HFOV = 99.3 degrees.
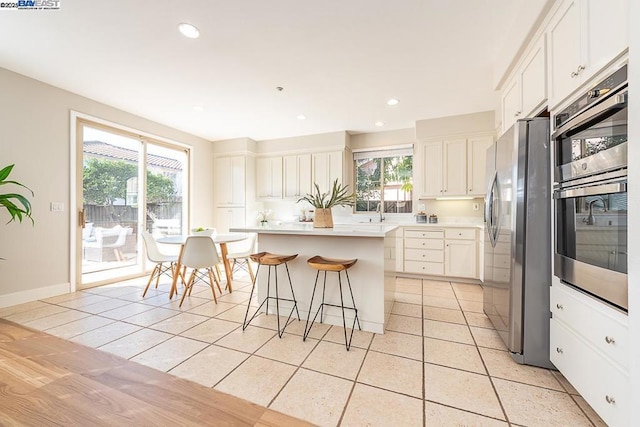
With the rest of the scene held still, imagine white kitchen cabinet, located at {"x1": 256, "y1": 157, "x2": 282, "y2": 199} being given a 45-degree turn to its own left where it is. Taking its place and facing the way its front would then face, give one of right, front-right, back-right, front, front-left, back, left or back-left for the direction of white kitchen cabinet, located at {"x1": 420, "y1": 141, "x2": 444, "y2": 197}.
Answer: front

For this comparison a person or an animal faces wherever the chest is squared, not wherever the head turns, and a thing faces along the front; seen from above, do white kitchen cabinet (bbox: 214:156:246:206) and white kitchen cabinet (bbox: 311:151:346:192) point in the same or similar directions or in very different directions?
same or similar directions

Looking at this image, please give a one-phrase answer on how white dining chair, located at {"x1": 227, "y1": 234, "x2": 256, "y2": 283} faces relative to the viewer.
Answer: facing to the left of the viewer

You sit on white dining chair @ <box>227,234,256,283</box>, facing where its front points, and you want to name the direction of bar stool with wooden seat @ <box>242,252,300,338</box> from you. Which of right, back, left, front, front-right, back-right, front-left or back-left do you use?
left

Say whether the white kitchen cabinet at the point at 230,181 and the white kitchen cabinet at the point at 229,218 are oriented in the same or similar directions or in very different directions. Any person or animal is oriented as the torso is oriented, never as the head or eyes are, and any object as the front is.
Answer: same or similar directions

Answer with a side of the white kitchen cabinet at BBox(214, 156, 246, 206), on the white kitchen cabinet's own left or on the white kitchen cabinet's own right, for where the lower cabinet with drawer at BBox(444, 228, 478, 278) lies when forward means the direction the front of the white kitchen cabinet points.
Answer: on the white kitchen cabinet's own left

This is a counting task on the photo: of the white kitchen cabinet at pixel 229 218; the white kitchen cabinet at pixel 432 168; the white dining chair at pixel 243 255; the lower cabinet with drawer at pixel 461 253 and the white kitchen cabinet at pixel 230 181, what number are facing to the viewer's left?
1

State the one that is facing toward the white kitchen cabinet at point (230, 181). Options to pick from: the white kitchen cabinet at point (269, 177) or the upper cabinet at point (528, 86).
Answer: the upper cabinet

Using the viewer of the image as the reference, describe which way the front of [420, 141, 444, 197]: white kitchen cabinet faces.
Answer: facing the viewer

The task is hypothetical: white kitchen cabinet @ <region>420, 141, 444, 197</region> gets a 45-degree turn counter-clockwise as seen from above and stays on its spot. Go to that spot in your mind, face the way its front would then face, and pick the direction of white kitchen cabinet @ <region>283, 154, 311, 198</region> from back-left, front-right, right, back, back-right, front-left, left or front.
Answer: back-right

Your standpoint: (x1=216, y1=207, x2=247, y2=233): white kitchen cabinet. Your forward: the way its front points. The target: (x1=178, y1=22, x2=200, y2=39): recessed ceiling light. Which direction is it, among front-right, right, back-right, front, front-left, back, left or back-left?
front

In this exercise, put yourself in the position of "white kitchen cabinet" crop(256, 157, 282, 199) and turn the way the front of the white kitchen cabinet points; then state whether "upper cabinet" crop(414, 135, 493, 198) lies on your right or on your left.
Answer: on your left

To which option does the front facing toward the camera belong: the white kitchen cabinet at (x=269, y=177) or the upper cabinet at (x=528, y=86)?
the white kitchen cabinet

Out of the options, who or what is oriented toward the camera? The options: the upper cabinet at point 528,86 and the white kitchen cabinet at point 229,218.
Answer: the white kitchen cabinet

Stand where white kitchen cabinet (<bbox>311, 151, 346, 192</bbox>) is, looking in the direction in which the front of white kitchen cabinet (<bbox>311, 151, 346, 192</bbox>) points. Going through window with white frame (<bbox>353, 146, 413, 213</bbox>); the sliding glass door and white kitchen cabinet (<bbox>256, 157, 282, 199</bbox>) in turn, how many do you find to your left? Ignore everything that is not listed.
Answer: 1

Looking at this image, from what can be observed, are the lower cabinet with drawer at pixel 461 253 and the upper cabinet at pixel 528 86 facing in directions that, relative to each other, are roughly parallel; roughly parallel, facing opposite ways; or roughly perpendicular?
roughly perpendicular

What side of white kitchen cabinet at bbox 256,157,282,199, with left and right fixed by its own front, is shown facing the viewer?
front

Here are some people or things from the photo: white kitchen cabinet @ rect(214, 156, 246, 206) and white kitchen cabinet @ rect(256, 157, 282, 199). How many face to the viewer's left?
0
